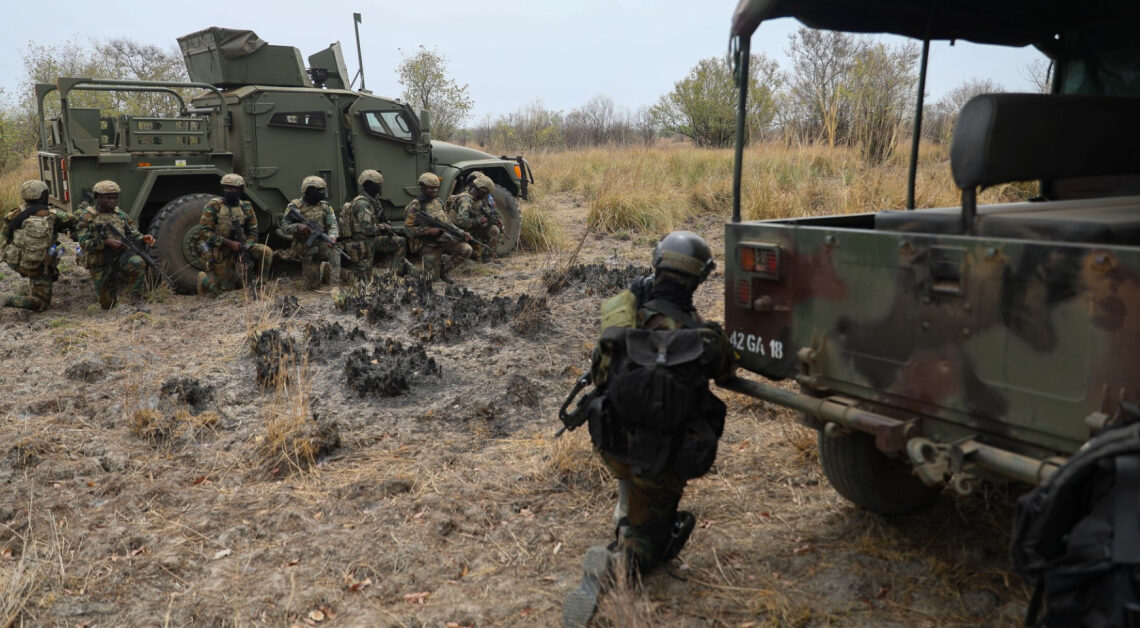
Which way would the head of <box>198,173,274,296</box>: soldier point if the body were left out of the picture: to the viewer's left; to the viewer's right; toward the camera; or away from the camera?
toward the camera

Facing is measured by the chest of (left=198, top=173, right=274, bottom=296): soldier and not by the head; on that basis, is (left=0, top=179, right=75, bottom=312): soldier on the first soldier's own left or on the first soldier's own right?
on the first soldier's own right

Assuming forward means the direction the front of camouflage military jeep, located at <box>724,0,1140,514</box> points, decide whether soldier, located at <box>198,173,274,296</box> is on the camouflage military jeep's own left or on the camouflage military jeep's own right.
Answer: on the camouflage military jeep's own left

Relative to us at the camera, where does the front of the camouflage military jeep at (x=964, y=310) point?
facing away from the viewer and to the right of the viewer

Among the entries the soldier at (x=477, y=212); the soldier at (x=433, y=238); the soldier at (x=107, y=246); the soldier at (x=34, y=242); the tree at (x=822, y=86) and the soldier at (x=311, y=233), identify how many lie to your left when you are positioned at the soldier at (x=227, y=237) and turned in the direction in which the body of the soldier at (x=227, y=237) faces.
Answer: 4

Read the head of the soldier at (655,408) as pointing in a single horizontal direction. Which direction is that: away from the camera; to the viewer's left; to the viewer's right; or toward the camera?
away from the camera

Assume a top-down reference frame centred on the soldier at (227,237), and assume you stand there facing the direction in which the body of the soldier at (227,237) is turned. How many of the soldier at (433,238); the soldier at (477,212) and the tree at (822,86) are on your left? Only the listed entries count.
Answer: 3

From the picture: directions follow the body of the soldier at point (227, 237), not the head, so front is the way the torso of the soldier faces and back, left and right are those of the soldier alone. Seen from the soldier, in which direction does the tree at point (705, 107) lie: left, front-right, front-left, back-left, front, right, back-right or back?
back-left

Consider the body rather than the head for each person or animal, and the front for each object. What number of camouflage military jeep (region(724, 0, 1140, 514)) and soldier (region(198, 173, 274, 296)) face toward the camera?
1

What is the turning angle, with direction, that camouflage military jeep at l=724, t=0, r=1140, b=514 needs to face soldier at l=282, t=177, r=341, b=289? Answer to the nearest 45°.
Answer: approximately 90° to its left

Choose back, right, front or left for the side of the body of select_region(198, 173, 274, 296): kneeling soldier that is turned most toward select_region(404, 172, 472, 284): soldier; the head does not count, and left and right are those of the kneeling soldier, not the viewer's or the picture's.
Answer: left

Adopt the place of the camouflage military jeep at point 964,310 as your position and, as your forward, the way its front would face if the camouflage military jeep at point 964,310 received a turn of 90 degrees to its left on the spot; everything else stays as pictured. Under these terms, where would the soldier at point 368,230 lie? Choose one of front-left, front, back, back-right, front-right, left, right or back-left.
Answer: front

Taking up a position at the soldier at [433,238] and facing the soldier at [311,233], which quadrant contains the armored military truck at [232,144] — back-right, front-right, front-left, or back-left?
front-right

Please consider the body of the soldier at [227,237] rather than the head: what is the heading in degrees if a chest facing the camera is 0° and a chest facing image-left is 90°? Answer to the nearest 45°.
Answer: approximately 0°

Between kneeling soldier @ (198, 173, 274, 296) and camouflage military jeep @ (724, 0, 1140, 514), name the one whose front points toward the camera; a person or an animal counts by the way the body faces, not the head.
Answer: the kneeling soldier

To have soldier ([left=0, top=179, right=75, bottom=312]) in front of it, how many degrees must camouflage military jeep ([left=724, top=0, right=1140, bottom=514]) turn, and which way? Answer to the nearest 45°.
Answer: approximately 135° to its left

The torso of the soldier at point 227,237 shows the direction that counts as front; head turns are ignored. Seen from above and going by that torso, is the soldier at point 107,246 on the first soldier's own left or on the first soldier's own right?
on the first soldier's own right

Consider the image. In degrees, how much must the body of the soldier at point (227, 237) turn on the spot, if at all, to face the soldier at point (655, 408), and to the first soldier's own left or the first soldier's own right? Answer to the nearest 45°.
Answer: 0° — they already face them
